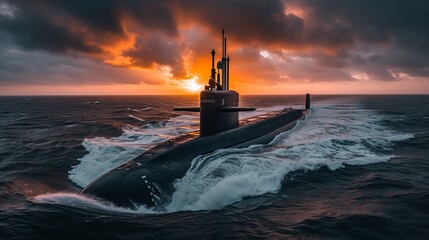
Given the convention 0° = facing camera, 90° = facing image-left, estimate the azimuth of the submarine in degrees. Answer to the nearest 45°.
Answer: approximately 45°
